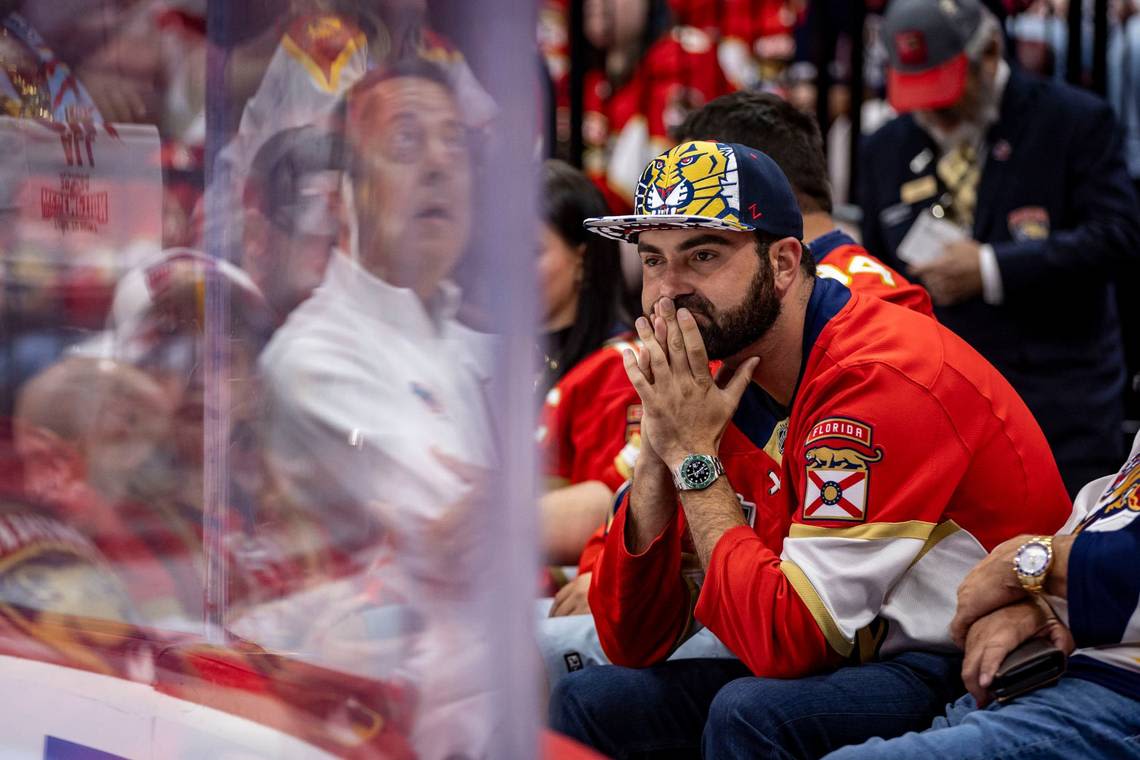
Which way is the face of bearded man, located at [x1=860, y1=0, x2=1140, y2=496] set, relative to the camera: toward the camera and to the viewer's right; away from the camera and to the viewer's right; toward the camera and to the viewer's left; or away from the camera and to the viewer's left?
toward the camera and to the viewer's left

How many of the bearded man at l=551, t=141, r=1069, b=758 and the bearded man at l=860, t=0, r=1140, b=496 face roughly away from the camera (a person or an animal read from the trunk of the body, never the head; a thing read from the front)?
0

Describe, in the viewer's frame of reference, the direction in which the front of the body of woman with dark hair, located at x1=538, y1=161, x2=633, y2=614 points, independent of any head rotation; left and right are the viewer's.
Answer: facing the viewer and to the left of the viewer

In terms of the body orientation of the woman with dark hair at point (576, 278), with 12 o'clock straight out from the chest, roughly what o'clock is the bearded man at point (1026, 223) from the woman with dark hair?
The bearded man is roughly at 7 o'clock from the woman with dark hair.

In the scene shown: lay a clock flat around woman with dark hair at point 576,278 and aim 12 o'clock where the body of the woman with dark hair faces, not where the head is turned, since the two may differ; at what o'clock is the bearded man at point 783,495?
The bearded man is roughly at 10 o'clock from the woman with dark hair.

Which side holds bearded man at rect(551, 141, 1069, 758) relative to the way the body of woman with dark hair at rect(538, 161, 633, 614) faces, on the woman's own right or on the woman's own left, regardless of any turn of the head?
on the woman's own left

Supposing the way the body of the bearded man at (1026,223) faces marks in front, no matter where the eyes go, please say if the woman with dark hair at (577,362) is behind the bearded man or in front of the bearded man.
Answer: in front

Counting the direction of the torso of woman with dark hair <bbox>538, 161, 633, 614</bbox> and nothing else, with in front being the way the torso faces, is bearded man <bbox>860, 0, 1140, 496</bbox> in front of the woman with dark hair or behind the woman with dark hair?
behind

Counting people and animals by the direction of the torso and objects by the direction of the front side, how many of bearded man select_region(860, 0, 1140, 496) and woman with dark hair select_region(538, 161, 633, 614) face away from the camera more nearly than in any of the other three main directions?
0

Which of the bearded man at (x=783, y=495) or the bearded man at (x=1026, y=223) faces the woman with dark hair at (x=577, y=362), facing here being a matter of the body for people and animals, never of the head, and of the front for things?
the bearded man at (x=1026, y=223)

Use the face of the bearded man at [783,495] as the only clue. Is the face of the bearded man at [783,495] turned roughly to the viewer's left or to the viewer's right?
to the viewer's left
